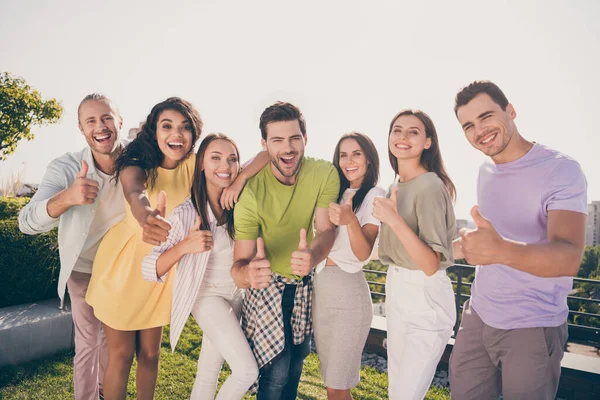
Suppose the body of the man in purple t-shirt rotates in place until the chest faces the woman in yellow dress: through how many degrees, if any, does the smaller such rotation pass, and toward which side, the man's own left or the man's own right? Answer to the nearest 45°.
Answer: approximately 45° to the man's own right

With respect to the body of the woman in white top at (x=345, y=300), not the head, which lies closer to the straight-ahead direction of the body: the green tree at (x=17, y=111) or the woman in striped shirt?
the woman in striped shirt

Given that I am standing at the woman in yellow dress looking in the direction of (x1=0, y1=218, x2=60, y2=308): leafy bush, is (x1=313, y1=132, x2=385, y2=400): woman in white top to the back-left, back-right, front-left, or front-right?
back-right

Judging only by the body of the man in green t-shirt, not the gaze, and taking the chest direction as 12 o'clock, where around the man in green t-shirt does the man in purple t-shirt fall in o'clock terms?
The man in purple t-shirt is roughly at 10 o'clock from the man in green t-shirt.

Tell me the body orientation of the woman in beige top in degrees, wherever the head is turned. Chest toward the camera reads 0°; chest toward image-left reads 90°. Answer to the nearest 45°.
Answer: approximately 45°

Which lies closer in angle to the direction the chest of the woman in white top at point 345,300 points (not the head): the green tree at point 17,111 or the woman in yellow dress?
the woman in yellow dress
